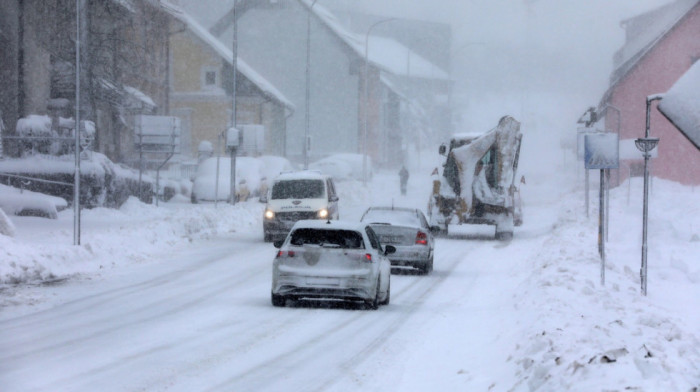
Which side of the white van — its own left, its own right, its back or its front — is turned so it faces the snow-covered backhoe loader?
left

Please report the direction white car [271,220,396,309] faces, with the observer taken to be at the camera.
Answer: facing away from the viewer

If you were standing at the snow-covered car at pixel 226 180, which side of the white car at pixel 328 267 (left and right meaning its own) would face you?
front

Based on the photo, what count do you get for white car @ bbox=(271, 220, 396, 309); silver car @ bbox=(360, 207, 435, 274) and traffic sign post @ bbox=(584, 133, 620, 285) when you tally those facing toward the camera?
1

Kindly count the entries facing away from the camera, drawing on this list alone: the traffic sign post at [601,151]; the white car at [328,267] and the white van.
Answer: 1

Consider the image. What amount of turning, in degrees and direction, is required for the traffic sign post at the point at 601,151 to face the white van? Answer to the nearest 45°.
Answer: approximately 135° to its right

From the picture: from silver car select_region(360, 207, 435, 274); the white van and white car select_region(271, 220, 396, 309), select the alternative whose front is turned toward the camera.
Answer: the white van

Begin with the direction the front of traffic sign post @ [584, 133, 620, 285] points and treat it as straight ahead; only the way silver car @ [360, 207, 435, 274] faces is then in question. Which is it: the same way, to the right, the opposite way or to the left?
the opposite way

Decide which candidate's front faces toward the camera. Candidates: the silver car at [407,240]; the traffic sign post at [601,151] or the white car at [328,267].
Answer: the traffic sign post

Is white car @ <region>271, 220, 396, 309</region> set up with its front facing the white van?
yes

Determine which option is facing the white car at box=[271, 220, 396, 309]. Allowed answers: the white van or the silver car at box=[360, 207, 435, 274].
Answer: the white van

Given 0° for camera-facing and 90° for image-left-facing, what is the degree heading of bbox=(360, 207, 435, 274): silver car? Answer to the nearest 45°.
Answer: approximately 180°

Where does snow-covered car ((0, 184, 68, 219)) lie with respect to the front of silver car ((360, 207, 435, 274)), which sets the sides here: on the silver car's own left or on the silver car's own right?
on the silver car's own left

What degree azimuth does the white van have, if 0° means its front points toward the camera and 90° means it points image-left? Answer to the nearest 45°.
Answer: approximately 0°
